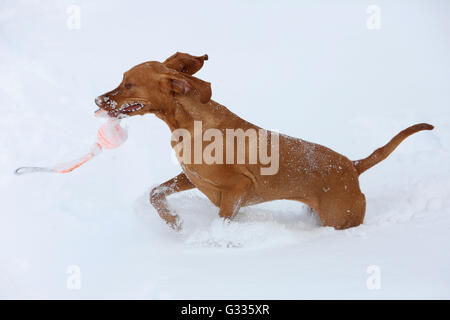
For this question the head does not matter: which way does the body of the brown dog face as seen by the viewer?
to the viewer's left
